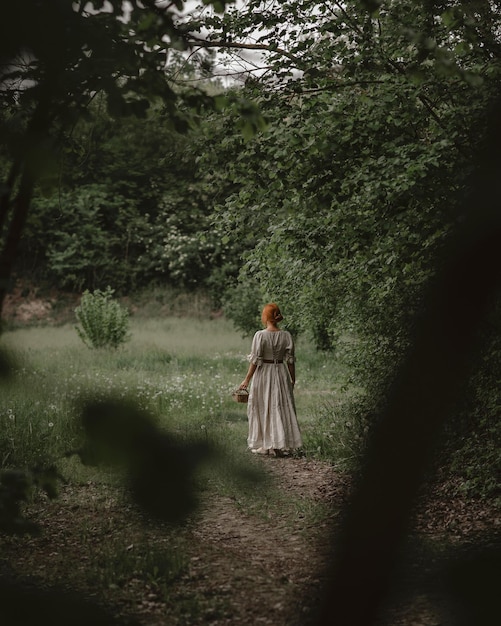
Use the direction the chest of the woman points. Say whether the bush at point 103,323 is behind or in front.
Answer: in front

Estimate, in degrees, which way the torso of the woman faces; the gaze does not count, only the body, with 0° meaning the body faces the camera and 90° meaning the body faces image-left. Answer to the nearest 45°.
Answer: approximately 180°

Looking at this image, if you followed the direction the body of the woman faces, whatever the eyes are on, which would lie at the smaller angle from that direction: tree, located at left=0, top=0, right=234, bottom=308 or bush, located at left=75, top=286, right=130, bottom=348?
the bush
